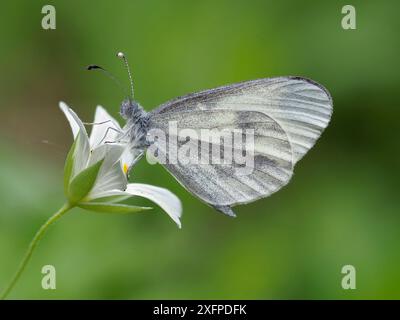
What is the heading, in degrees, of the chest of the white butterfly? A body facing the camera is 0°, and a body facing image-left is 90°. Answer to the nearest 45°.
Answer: approximately 90°
